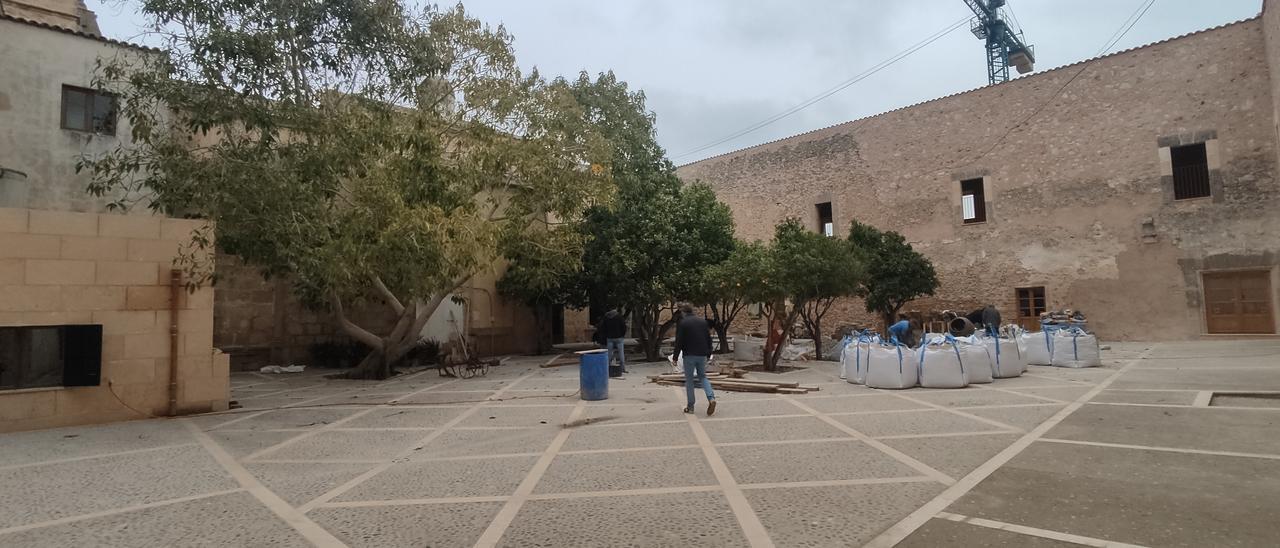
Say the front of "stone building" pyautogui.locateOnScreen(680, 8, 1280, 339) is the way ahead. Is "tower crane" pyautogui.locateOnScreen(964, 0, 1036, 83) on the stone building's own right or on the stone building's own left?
on the stone building's own right

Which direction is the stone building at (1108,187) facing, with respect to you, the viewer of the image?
facing the viewer and to the left of the viewer

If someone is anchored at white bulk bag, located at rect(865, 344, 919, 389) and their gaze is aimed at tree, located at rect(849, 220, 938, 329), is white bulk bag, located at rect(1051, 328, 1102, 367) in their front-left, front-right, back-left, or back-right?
front-right

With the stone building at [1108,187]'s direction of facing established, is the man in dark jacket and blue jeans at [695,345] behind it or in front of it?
in front

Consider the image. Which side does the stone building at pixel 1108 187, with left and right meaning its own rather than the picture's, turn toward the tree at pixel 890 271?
front

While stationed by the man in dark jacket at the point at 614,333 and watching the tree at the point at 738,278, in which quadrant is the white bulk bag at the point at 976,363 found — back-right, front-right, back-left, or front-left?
front-right

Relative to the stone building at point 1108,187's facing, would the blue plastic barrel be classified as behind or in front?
in front

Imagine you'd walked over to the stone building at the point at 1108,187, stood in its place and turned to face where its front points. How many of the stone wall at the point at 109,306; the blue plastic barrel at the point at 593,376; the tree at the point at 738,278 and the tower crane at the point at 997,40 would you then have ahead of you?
3

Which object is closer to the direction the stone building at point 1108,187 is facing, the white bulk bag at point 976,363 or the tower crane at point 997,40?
the white bulk bag

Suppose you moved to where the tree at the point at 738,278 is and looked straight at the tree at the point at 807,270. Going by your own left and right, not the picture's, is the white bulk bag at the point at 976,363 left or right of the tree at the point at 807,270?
right

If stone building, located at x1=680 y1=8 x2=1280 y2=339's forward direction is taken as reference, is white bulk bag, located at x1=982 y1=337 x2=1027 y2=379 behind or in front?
in front

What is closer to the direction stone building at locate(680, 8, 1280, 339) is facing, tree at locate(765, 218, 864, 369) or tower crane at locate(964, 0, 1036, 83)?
the tree

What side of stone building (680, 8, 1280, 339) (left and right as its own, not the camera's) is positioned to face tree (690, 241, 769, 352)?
front
